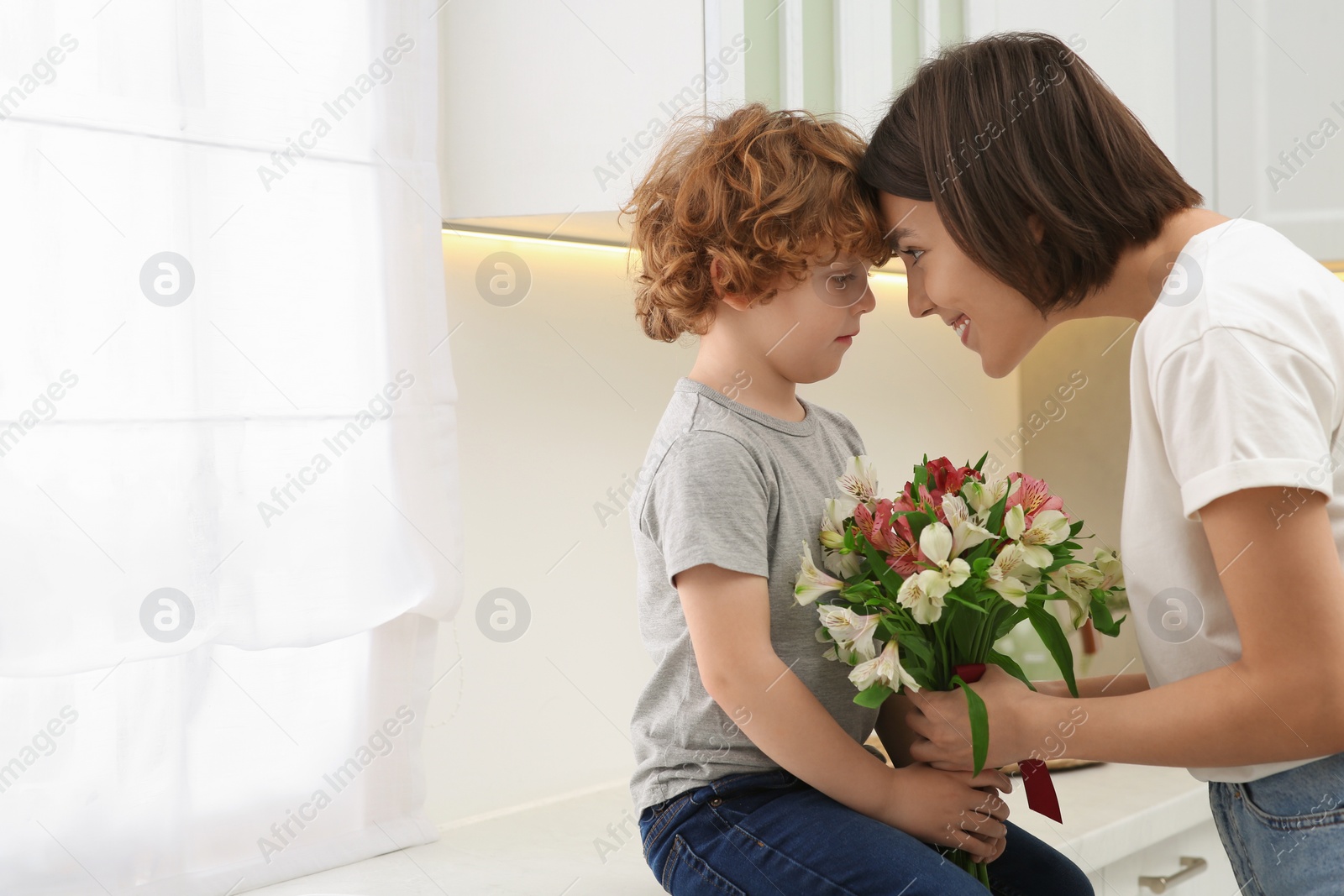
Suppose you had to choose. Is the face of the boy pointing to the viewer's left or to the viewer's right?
to the viewer's right

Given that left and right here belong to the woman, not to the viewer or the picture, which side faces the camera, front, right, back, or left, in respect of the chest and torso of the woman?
left

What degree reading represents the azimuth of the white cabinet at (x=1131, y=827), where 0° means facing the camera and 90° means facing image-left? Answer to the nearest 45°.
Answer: approximately 315°

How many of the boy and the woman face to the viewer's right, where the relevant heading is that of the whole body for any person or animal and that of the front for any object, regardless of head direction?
1

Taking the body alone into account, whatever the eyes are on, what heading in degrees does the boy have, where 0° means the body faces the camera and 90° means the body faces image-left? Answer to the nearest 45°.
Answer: approximately 270°

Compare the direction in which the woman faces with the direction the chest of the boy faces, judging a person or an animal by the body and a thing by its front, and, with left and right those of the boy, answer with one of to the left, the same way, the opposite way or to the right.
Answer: the opposite way

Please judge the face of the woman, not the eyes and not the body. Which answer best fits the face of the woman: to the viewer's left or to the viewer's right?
to the viewer's left
